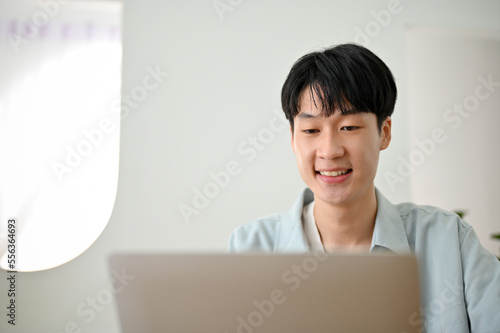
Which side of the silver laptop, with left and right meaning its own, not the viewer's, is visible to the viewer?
back

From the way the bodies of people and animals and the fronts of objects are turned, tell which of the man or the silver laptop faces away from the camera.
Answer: the silver laptop

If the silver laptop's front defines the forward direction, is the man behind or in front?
in front

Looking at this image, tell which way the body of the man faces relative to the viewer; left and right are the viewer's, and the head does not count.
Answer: facing the viewer and to the left of the viewer

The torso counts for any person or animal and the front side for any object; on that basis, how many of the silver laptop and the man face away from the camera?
1

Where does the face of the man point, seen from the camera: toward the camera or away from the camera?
toward the camera

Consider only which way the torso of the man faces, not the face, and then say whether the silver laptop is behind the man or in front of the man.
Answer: in front
